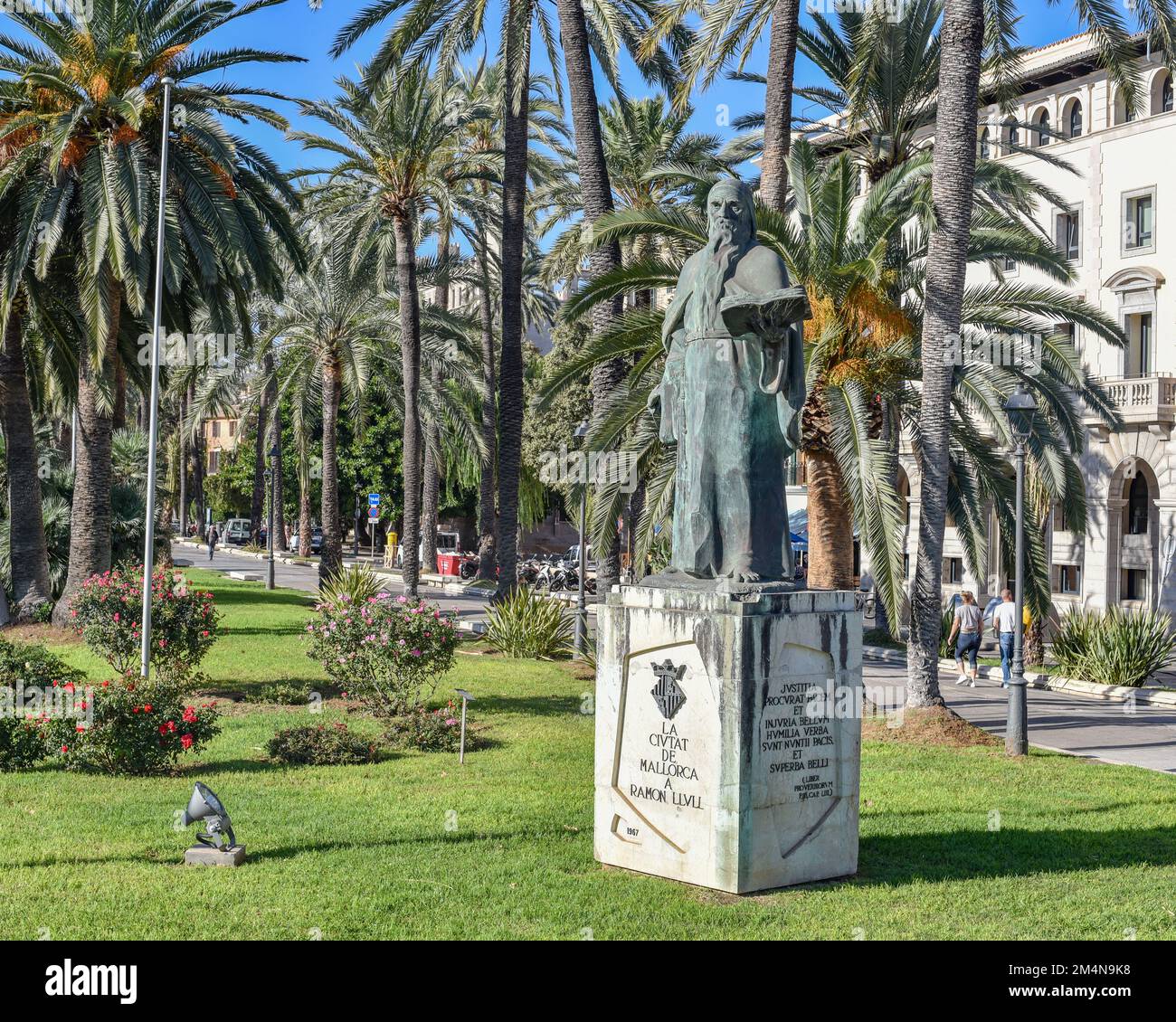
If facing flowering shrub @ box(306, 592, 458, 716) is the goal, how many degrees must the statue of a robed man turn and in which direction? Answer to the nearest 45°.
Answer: approximately 90° to its right

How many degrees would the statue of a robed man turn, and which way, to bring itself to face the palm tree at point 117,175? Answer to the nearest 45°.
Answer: approximately 90° to its right

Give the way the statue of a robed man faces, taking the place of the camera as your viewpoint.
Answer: facing the viewer and to the left of the viewer

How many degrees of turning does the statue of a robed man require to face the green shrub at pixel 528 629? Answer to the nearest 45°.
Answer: approximately 135° to its right

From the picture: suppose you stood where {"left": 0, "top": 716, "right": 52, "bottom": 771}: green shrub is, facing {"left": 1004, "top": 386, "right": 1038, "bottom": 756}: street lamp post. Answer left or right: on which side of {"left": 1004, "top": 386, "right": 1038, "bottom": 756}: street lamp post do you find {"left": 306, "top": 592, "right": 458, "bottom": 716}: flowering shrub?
left

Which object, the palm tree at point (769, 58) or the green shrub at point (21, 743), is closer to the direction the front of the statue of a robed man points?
the green shrub
